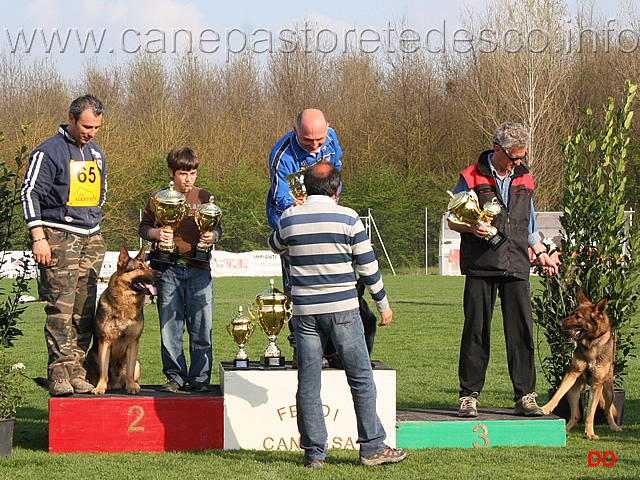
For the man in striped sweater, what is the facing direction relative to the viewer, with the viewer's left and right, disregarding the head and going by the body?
facing away from the viewer

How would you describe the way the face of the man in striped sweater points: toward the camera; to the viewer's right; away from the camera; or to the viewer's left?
away from the camera

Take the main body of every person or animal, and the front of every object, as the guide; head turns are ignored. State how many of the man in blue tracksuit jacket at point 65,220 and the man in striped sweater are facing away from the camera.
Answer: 1

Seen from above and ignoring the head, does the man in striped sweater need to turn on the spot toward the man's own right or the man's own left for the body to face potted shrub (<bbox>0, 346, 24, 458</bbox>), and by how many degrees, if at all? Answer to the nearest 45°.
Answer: approximately 90° to the man's own left

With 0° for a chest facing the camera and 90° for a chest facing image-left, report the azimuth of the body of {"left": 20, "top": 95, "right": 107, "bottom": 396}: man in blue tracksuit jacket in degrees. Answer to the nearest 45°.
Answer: approximately 315°

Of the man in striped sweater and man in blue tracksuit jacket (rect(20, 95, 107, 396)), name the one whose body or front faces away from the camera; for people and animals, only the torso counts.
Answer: the man in striped sweater
